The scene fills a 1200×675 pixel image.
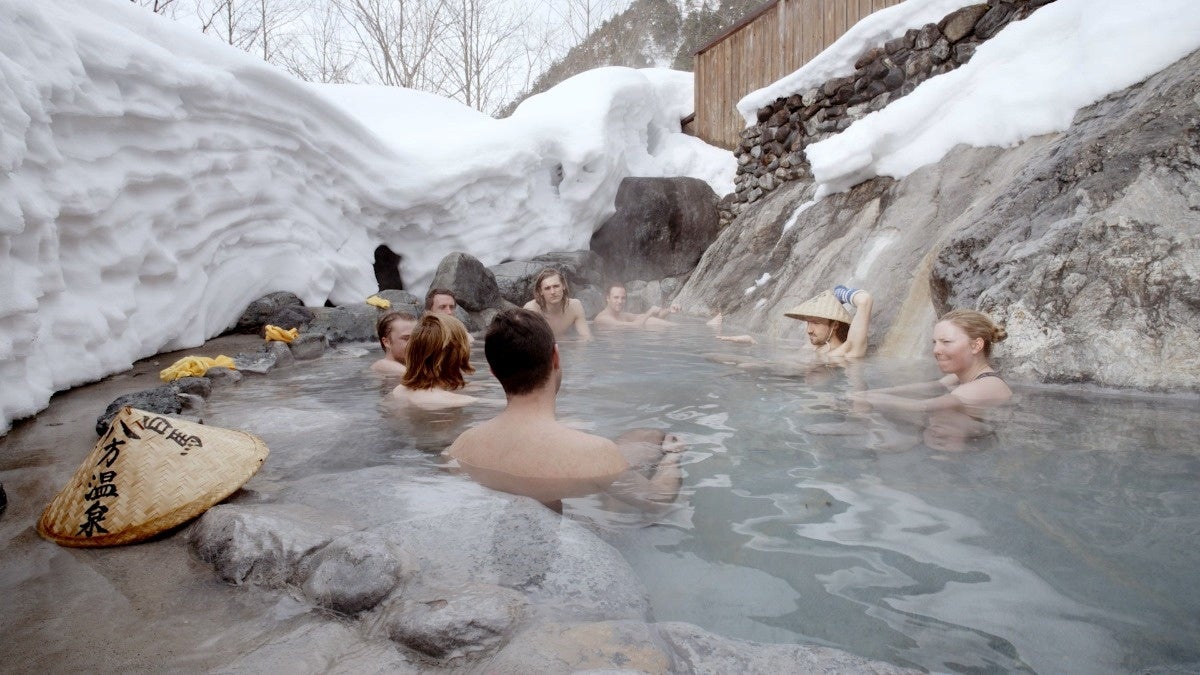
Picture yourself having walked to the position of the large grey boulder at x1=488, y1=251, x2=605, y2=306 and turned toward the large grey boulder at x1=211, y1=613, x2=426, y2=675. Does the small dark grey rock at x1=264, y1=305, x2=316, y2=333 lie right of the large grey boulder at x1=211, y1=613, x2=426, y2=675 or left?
right

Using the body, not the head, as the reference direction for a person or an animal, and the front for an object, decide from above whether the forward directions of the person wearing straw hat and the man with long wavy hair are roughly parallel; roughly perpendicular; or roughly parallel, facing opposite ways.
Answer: roughly perpendicular

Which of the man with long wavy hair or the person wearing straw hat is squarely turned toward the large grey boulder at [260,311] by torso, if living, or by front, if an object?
the person wearing straw hat

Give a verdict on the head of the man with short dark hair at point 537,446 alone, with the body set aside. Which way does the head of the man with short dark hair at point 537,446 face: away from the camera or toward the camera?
away from the camera

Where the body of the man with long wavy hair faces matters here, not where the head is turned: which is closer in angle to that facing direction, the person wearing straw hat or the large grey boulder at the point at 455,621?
the large grey boulder

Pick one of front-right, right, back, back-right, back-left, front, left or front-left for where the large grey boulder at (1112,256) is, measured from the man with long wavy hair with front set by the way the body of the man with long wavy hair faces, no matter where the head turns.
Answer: front-left

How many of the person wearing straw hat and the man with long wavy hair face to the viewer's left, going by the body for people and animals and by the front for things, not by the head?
1

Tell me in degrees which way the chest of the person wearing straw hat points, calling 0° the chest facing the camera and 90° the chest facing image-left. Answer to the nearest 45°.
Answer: approximately 90°

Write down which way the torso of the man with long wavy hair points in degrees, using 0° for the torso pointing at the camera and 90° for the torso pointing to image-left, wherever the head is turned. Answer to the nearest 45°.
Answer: approximately 0°

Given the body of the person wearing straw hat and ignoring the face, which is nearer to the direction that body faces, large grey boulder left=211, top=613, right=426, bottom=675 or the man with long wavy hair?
the man with long wavy hair

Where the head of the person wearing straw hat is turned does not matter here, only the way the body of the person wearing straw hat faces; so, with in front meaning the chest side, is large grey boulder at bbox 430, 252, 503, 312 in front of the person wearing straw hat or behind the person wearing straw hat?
in front

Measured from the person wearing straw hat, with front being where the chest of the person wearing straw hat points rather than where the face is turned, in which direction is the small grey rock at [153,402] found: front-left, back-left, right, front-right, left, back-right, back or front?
front-left

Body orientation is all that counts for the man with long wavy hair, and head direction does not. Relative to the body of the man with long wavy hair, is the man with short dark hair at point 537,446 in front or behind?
in front

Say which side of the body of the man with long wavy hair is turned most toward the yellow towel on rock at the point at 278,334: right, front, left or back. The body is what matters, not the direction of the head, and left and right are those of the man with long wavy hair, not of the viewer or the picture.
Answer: right

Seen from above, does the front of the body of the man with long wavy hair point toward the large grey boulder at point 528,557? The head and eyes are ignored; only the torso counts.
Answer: yes
